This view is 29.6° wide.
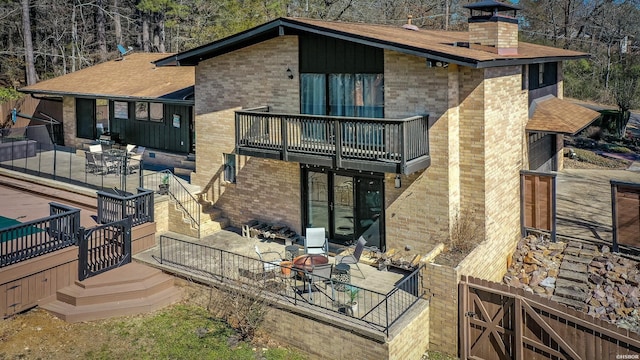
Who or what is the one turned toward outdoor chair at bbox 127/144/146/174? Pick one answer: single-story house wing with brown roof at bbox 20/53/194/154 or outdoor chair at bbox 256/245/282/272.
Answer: the single-story house wing with brown roof

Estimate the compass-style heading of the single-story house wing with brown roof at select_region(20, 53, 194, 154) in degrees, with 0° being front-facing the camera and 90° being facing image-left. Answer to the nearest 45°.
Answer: approximately 0°

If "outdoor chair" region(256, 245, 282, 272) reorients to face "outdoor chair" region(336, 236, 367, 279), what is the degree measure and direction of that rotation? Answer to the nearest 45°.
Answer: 0° — it already faces it

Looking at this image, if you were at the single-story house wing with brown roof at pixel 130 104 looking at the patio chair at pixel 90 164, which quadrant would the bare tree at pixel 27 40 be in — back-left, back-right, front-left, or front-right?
back-right

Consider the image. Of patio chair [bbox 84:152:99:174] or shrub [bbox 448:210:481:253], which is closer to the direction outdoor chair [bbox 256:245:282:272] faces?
the shrub

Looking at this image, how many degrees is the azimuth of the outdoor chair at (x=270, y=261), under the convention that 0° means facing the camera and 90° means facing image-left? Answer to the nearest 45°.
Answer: approximately 270°

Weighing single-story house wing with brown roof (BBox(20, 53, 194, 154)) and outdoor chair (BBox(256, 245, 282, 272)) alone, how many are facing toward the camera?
1

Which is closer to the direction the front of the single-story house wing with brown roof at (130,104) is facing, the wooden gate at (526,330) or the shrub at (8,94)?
the wooden gate

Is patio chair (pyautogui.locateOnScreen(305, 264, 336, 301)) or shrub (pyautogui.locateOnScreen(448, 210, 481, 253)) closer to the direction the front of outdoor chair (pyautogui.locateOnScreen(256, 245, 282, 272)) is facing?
the shrub

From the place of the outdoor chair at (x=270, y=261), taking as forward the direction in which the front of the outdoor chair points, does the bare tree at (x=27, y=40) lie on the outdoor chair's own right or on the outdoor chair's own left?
on the outdoor chair's own left

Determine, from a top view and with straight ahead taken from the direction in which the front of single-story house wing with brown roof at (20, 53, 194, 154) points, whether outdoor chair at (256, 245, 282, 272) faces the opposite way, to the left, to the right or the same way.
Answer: to the left
